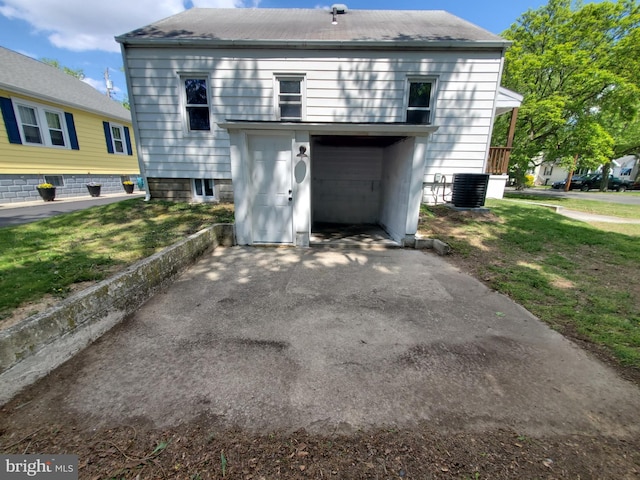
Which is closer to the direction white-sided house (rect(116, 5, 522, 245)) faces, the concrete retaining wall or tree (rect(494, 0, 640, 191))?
the concrete retaining wall

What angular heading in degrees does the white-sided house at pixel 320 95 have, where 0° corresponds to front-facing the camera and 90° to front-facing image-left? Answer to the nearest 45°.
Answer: approximately 180°

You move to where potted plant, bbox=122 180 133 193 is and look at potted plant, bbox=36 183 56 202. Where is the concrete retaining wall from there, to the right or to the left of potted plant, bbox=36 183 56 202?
left

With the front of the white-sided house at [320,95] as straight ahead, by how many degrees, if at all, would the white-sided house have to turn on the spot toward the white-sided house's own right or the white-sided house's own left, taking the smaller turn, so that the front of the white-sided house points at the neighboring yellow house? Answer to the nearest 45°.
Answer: approximately 90° to the white-sided house's own left

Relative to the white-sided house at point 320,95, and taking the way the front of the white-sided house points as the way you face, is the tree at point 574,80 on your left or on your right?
on your right

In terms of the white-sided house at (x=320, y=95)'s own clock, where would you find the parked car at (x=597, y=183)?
The parked car is roughly at 2 o'clock from the white-sided house.
